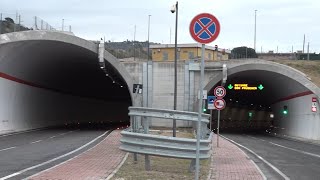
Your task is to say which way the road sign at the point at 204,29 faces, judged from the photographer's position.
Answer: facing the viewer
